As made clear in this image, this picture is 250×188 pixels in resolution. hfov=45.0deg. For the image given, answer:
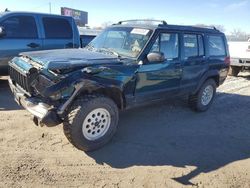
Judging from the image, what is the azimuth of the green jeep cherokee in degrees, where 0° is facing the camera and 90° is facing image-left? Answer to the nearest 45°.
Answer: approximately 45°

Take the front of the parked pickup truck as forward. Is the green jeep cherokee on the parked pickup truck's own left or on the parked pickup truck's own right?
on the parked pickup truck's own left

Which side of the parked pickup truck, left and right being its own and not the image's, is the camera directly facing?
left

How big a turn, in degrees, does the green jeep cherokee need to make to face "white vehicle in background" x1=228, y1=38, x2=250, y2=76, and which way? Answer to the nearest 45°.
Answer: approximately 180°

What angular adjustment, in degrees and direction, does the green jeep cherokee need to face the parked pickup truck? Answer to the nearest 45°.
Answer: approximately 90° to its right
